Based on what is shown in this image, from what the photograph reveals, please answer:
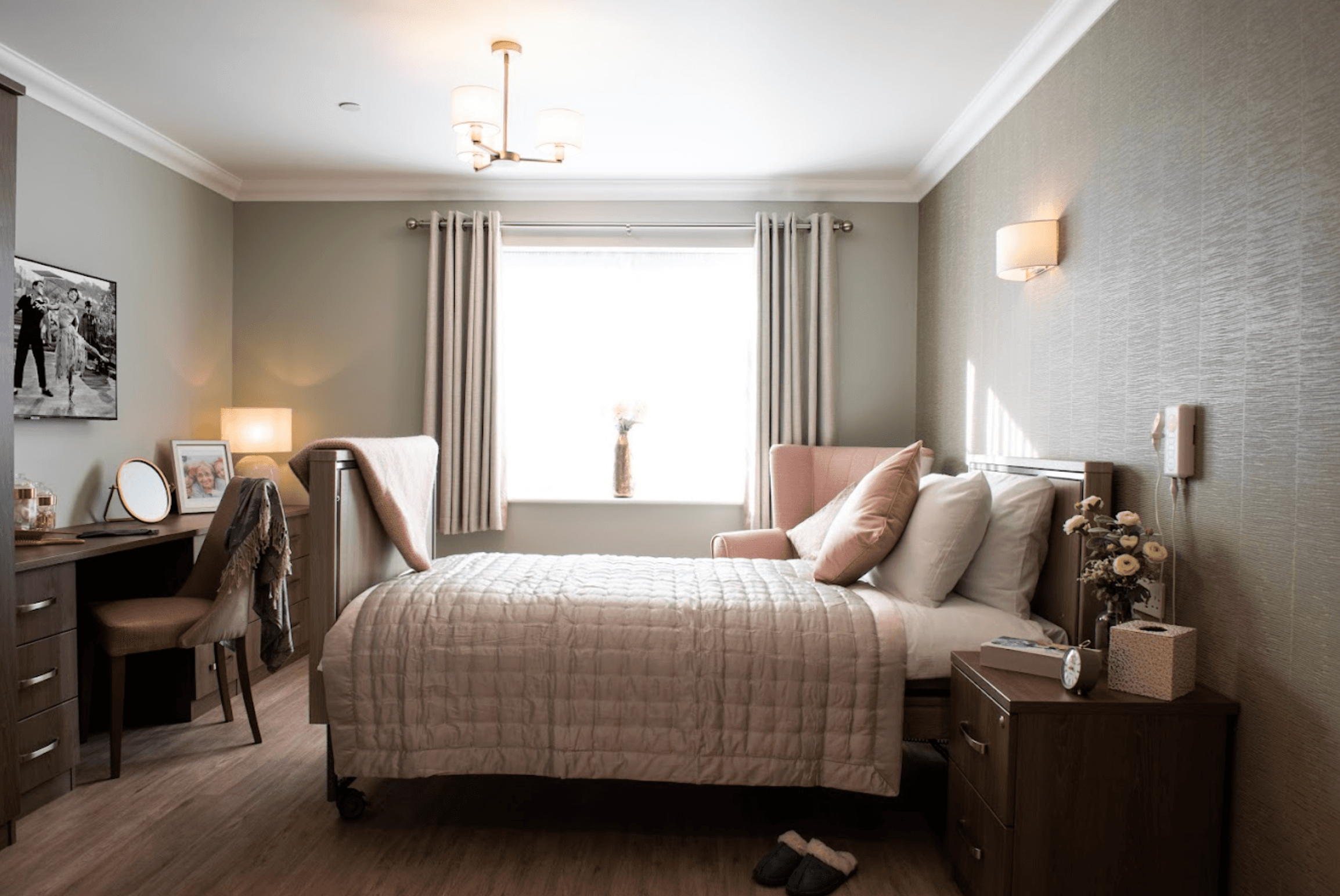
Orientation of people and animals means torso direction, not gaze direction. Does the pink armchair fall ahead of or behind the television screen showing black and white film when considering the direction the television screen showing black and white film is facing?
ahead

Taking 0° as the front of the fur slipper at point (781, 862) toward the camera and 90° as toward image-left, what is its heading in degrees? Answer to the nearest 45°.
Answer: approximately 45°

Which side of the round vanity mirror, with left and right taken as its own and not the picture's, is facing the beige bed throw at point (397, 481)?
front

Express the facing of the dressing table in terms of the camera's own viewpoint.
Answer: facing the viewer and to the right of the viewer

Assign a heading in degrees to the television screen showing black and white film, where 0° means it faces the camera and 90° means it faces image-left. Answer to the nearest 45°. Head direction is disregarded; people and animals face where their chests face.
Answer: approximately 315°

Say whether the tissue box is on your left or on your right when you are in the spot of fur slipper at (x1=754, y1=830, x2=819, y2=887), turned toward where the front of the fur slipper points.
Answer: on your left

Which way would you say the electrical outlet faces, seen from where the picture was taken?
facing the viewer and to the left of the viewer

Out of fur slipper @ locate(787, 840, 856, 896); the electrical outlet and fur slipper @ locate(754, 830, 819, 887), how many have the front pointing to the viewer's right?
0

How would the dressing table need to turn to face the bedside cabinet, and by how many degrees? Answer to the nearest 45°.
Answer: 0° — it already faces it

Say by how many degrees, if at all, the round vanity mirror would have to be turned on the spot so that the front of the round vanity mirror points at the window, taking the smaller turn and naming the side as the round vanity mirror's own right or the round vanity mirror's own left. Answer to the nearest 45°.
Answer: approximately 45° to the round vanity mirror's own left

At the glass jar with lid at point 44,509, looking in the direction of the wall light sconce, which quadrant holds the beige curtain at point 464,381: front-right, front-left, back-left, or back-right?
front-left

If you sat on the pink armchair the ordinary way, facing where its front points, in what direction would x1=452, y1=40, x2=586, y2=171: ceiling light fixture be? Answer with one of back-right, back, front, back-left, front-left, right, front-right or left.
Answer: front
